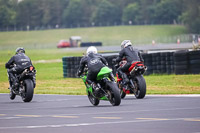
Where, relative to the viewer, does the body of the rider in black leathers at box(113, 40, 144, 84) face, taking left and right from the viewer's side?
facing away from the viewer and to the left of the viewer

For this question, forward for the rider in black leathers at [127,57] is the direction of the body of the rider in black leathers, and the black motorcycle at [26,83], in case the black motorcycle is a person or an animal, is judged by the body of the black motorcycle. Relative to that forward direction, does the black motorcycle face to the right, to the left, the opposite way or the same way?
the same way

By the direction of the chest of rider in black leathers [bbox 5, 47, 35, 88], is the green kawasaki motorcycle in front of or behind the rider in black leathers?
behind

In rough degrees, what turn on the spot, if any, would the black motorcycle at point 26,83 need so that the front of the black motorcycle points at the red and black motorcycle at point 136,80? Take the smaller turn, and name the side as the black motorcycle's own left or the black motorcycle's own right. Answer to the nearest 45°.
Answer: approximately 135° to the black motorcycle's own right

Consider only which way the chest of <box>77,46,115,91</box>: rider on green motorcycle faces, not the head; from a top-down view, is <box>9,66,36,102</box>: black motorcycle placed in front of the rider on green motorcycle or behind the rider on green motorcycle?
in front

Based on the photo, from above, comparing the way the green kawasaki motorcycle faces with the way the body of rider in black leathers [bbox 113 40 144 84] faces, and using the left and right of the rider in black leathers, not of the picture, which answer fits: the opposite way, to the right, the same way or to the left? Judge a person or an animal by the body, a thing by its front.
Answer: the same way

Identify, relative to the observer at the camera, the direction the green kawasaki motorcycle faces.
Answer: facing away from the viewer and to the left of the viewer

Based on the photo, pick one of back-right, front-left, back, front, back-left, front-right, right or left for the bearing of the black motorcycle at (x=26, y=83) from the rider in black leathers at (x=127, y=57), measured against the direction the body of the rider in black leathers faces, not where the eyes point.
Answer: front-left

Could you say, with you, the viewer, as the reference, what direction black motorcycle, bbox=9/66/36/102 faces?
facing away from the viewer and to the left of the viewer

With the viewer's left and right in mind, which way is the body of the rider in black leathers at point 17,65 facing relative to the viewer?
facing away from the viewer and to the left of the viewer

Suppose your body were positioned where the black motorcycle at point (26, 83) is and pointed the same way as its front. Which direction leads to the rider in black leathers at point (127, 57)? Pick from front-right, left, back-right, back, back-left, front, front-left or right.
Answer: back-right

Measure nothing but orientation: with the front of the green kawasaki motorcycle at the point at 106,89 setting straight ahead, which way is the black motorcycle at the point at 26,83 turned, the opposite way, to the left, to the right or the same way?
the same way

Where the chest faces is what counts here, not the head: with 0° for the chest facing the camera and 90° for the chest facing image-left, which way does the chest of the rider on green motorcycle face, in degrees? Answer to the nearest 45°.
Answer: approximately 135°

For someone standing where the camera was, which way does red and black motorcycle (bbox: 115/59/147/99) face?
facing away from the viewer and to the left of the viewer

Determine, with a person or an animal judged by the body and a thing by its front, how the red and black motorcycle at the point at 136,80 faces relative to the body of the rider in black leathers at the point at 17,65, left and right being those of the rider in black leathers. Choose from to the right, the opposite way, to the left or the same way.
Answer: the same way

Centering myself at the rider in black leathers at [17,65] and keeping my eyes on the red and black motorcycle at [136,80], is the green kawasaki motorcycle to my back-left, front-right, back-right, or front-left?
front-right
